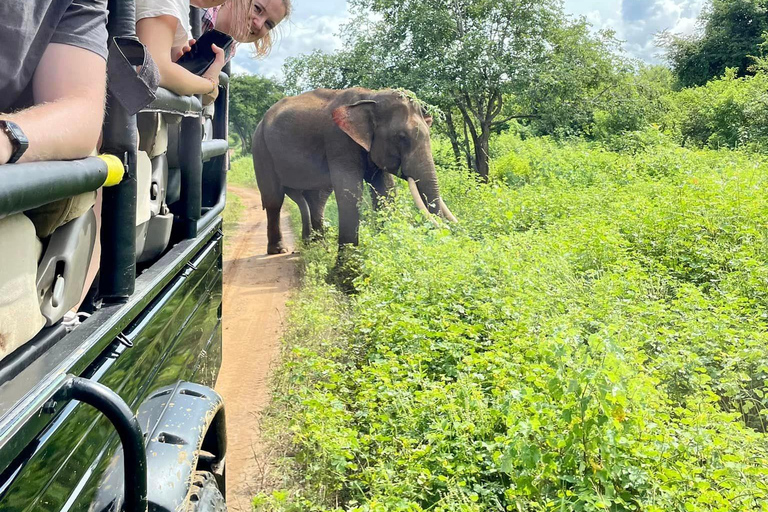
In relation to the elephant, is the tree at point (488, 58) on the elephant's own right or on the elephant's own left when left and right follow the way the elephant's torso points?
on the elephant's own left

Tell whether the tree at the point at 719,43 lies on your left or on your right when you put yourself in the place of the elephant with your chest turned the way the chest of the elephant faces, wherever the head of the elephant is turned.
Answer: on your left

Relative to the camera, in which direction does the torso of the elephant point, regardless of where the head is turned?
to the viewer's right

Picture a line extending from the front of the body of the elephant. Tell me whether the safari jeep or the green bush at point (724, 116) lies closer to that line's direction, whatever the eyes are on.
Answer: the green bush

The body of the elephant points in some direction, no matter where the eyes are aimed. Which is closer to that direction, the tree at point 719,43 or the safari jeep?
the tree

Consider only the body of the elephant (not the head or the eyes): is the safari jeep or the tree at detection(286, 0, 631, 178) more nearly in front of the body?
the tree

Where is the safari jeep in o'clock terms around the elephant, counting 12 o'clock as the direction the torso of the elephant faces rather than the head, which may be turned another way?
The safari jeep is roughly at 3 o'clock from the elephant.

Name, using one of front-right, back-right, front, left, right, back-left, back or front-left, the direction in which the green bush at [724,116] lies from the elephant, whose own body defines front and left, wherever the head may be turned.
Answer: front-left
